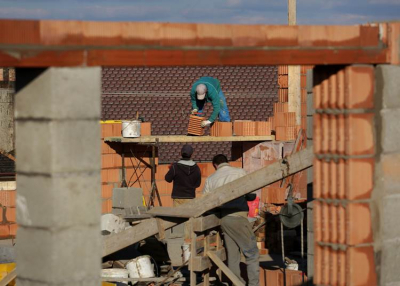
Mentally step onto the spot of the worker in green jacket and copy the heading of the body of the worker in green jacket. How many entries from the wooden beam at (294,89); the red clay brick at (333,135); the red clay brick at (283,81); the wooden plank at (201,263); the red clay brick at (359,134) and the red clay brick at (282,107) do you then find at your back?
3

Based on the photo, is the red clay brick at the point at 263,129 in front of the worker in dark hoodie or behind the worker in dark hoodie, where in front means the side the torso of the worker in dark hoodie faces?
in front

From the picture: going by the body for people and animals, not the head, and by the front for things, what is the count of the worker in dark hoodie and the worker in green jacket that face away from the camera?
1

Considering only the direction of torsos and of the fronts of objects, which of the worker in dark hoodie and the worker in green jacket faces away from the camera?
the worker in dark hoodie

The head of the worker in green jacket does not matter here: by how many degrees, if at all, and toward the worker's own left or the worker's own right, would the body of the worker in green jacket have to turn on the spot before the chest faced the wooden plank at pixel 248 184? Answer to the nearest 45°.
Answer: approximately 45° to the worker's own left

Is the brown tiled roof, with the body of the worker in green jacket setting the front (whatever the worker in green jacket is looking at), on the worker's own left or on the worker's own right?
on the worker's own right

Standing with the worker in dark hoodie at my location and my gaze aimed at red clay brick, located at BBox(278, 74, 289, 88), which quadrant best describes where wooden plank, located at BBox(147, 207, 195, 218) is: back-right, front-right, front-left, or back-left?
back-right

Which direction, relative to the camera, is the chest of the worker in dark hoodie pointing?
away from the camera

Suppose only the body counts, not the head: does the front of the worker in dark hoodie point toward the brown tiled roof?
yes

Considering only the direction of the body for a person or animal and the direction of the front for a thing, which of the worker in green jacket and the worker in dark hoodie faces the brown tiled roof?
the worker in dark hoodie

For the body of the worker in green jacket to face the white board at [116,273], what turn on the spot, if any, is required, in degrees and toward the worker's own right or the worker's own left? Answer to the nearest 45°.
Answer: approximately 45° to the worker's own left

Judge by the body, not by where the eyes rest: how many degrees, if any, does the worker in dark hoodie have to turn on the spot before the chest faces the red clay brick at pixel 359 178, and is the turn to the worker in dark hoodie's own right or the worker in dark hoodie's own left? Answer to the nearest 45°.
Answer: approximately 180°

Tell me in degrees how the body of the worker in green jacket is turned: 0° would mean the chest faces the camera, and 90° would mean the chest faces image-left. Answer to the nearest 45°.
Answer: approximately 45°

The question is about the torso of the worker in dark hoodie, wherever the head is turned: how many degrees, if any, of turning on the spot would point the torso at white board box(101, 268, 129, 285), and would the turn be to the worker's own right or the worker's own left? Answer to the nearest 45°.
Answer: approximately 135° to the worker's own left

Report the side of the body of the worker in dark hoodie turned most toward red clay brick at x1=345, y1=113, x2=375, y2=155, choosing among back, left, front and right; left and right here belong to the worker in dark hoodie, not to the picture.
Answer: back
